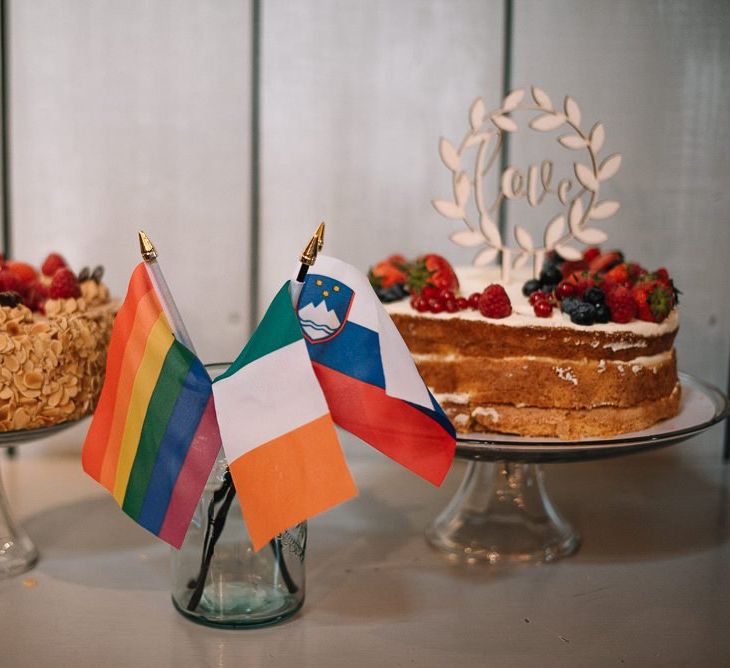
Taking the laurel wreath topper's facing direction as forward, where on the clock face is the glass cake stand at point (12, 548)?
The glass cake stand is roughly at 2 o'clock from the laurel wreath topper.

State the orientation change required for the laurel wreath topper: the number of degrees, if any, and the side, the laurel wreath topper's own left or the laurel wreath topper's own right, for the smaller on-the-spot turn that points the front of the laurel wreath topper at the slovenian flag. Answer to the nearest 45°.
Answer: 0° — it already faces it

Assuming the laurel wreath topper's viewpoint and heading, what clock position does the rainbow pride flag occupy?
The rainbow pride flag is roughly at 1 o'clock from the laurel wreath topper.

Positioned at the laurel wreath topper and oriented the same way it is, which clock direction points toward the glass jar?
The glass jar is roughly at 1 o'clock from the laurel wreath topper.

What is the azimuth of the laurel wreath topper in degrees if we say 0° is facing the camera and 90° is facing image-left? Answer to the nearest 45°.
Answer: approximately 0°
